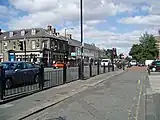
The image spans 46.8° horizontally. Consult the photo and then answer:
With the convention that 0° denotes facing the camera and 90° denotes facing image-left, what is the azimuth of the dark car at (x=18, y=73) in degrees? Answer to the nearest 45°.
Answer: approximately 45°
